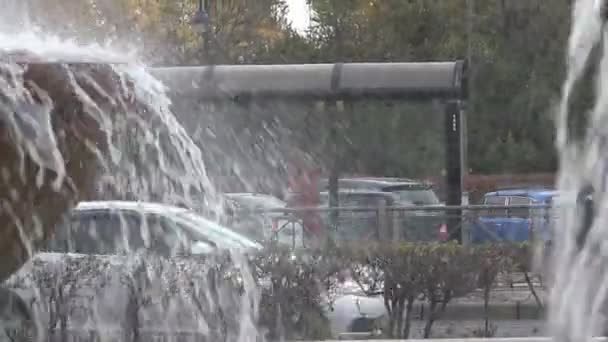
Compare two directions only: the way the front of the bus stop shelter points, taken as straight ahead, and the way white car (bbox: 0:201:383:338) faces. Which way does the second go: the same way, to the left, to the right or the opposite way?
to the left

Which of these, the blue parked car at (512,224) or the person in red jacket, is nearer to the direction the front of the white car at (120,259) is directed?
the blue parked car

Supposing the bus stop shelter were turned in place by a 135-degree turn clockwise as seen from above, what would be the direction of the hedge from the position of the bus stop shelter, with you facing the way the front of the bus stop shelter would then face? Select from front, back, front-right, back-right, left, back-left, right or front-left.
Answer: back-left

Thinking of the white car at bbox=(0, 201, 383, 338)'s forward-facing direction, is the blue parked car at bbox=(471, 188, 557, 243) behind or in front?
in front

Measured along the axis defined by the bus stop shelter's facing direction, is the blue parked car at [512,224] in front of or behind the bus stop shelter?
in front

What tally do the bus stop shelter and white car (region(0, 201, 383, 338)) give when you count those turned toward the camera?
1

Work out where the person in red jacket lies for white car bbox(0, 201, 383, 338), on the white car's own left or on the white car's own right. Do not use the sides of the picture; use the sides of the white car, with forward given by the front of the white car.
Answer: on the white car's own left

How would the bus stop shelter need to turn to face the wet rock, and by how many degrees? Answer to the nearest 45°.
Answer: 0° — it already faces it

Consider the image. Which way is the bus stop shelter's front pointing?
toward the camera

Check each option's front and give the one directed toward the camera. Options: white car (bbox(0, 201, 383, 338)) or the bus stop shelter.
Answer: the bus stop shelter

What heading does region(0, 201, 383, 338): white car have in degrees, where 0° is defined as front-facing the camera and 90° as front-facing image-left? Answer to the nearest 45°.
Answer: approximately 270°
